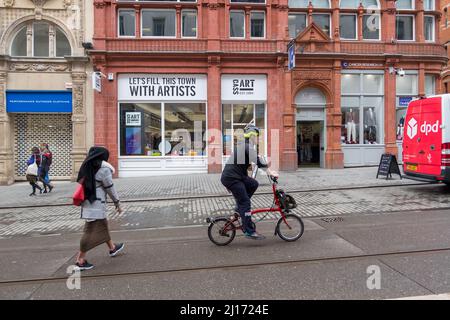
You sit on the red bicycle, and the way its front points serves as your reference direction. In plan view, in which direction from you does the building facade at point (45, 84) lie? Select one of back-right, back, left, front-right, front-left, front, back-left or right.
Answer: back-left

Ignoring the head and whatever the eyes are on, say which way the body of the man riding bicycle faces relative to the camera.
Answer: to the viewer's right

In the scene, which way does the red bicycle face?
to the viewer's right

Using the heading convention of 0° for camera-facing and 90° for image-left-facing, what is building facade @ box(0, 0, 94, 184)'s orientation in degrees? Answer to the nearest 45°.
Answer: approximately 0°

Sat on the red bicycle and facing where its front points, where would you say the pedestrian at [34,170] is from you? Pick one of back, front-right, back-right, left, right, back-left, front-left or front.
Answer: back-left

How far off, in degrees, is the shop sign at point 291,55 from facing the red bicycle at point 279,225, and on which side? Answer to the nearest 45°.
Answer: approximately 45° to its left

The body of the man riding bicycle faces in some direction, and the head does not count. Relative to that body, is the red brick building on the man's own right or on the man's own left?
on the man's own left

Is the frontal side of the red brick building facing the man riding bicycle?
yes

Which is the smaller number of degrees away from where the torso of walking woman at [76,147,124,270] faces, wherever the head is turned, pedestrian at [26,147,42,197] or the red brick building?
the red brick building

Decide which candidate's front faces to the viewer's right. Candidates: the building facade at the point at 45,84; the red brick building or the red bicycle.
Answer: the red bicycle

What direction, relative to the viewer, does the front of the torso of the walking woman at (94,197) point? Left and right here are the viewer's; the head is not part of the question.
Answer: facing away from the viewer and to the right of the viewer

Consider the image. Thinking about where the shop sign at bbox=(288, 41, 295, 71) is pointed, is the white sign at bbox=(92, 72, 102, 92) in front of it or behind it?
in front
